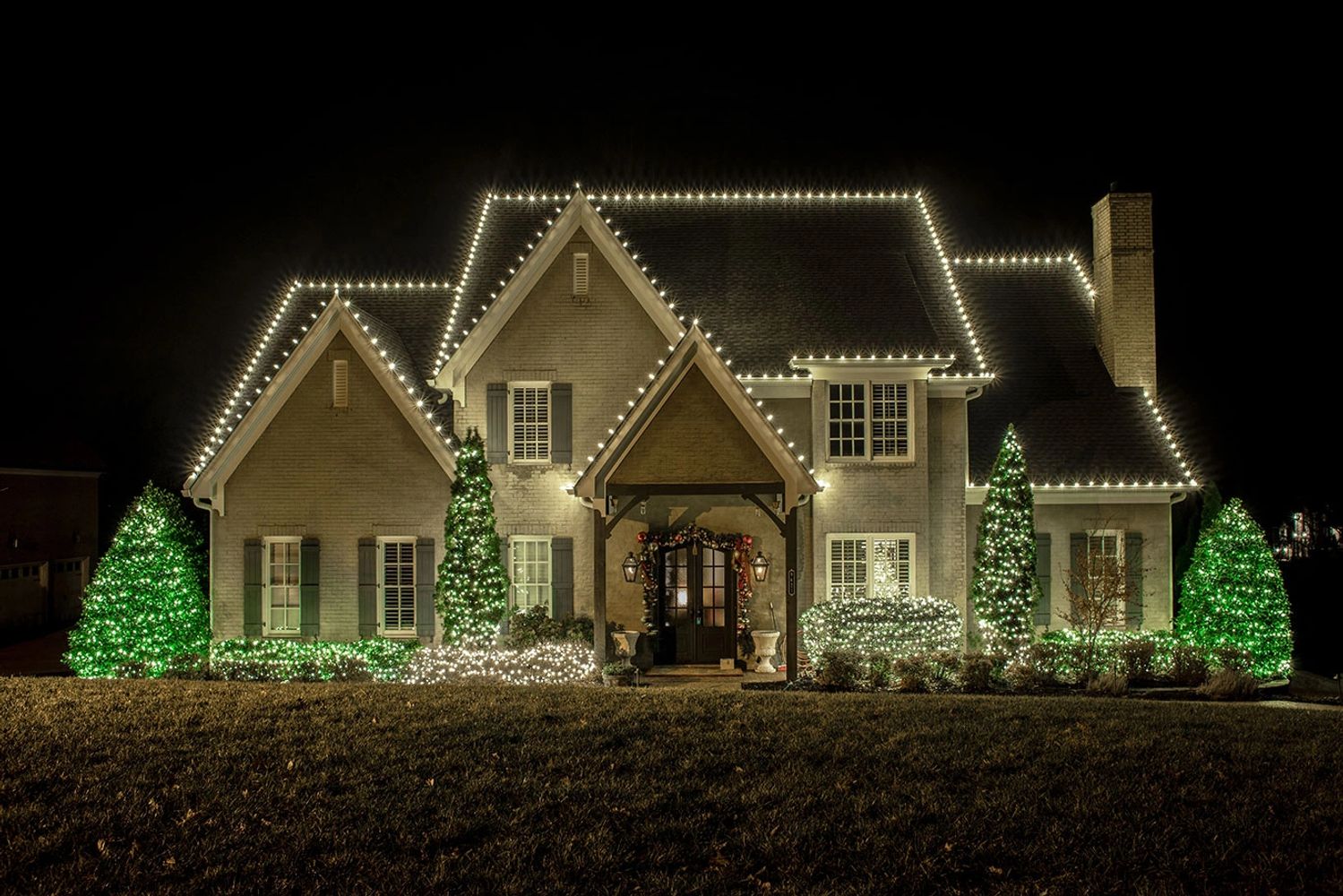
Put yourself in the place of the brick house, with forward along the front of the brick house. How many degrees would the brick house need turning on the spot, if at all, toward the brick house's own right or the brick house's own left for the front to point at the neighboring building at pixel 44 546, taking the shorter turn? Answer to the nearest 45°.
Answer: approximately 135° to the brick house's own right

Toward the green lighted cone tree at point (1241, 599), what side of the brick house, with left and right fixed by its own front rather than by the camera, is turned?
left

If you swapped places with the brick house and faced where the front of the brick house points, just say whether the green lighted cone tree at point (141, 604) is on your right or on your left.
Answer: on your right

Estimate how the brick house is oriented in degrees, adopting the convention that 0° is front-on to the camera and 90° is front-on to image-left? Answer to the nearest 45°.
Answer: approximately 0°

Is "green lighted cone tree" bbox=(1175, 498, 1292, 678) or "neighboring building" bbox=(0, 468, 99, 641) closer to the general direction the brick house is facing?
the green lighted cone tree
